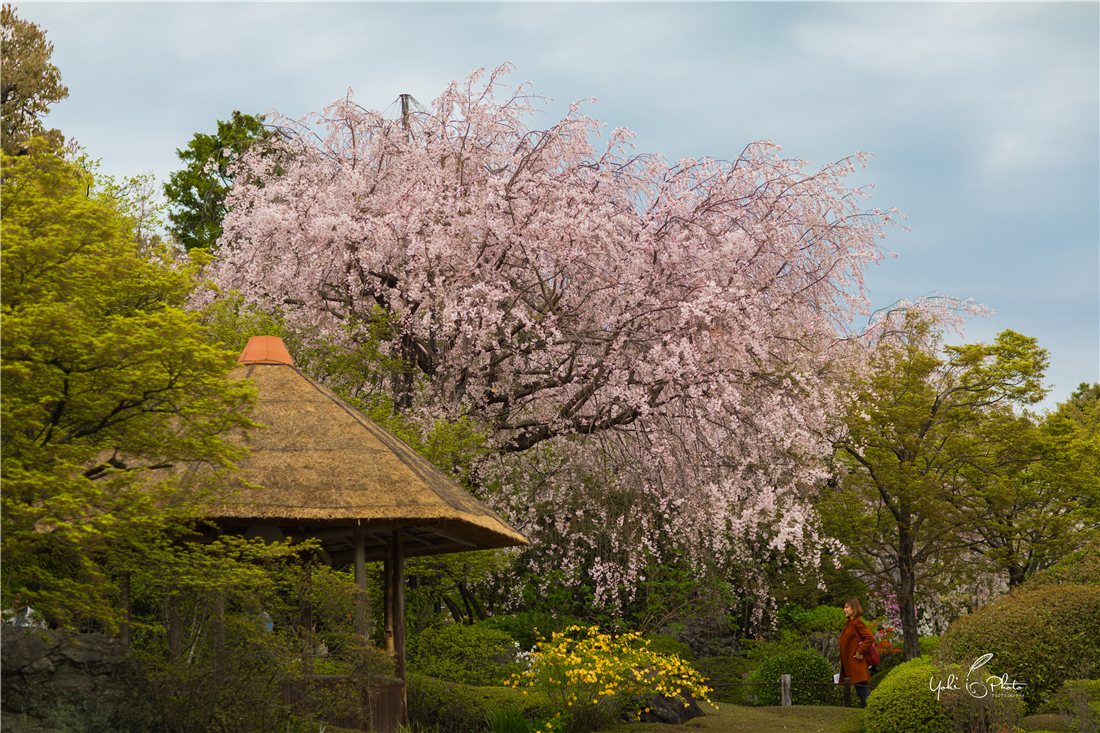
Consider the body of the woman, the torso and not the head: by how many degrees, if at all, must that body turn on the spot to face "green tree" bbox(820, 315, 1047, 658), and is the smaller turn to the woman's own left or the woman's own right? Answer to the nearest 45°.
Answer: approximately 135° to the woman's own right

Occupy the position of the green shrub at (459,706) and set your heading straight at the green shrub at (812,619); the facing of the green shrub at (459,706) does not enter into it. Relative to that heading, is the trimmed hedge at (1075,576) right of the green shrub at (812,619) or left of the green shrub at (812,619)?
right

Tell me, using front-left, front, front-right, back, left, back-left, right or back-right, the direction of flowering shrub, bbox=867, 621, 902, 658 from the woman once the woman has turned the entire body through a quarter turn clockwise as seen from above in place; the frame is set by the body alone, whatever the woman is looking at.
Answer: front-right

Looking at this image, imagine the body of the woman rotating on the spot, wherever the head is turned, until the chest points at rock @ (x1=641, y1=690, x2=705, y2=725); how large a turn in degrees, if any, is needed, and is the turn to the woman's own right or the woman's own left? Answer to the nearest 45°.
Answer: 0° — they already face it

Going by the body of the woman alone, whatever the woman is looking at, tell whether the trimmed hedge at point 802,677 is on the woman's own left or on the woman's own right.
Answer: on the woman's own right

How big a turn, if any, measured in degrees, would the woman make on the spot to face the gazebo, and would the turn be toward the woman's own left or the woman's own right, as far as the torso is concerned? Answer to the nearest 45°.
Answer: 0° — they already face it

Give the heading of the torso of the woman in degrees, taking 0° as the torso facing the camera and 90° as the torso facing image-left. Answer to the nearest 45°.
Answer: approximately 45°
